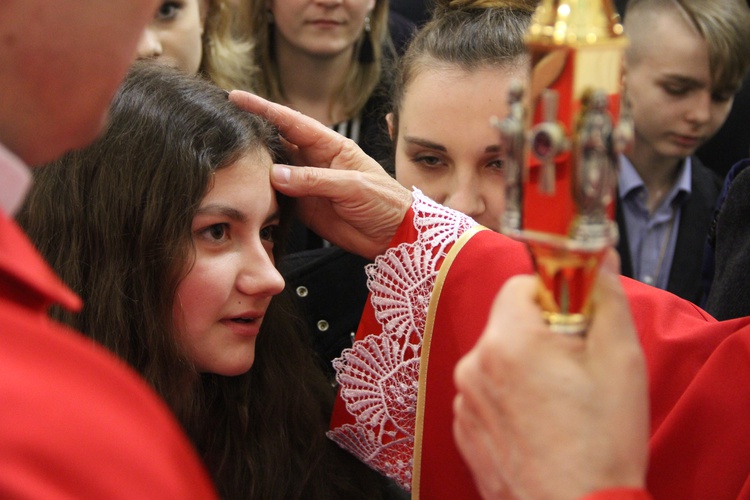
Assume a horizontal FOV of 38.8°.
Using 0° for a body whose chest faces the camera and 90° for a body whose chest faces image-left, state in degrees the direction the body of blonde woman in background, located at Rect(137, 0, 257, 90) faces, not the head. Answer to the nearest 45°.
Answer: approximately 45°

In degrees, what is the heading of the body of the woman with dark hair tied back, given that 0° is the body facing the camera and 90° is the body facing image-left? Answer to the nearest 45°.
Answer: approximately 0°

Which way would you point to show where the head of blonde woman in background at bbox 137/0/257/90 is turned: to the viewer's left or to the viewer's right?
to the viewer's left
